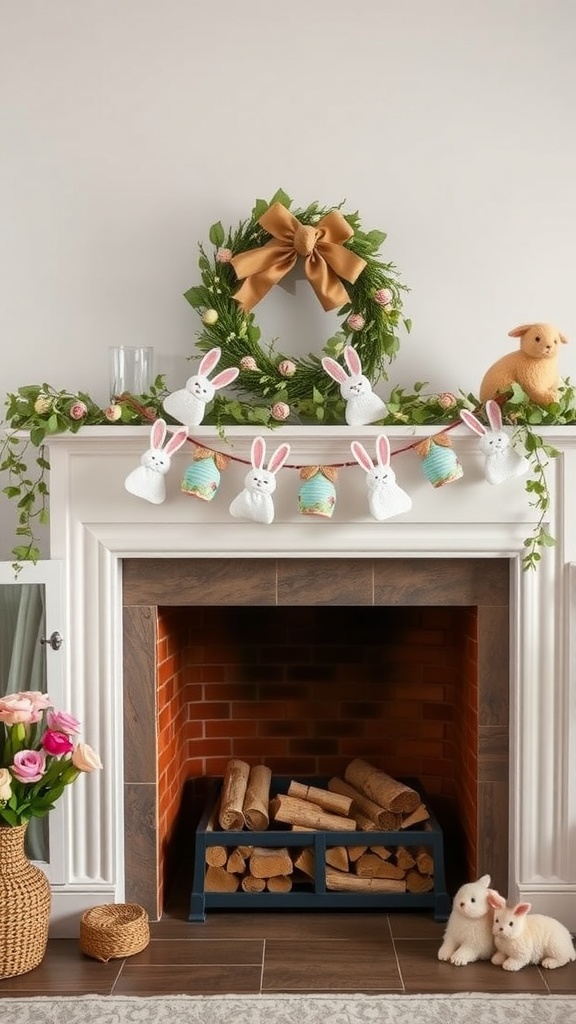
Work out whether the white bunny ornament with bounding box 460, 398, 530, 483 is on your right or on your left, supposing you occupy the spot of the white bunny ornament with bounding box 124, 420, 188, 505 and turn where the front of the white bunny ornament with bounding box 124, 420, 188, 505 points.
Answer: on your left

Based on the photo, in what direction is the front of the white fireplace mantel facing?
toward the camera

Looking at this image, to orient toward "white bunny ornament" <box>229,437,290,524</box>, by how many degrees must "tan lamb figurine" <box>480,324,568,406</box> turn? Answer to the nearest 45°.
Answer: approximately 135° to its right

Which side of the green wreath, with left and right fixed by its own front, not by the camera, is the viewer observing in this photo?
front

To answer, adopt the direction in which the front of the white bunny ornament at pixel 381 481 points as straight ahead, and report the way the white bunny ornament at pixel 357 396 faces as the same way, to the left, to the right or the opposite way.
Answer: the same way

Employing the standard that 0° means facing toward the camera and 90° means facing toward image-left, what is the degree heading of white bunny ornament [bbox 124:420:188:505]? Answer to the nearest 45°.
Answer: approximately 0°

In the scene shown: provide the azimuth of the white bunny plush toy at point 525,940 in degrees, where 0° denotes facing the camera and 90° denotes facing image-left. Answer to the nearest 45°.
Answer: approximately 45°

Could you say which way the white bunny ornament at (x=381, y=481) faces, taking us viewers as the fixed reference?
facing the viewer

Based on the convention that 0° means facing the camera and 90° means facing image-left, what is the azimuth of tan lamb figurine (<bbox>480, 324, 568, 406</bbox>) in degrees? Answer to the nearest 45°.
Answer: approximately 315°

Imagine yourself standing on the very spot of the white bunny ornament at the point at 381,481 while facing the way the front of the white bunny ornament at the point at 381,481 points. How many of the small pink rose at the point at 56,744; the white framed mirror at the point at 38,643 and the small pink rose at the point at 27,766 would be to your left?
0

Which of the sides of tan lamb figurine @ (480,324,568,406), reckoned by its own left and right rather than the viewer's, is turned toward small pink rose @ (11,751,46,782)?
right

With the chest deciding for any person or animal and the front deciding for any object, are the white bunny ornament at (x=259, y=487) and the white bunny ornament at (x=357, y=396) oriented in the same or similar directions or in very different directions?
same or similar directions

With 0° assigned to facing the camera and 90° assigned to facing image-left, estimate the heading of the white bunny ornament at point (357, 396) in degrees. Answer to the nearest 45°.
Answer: approximately 0°
